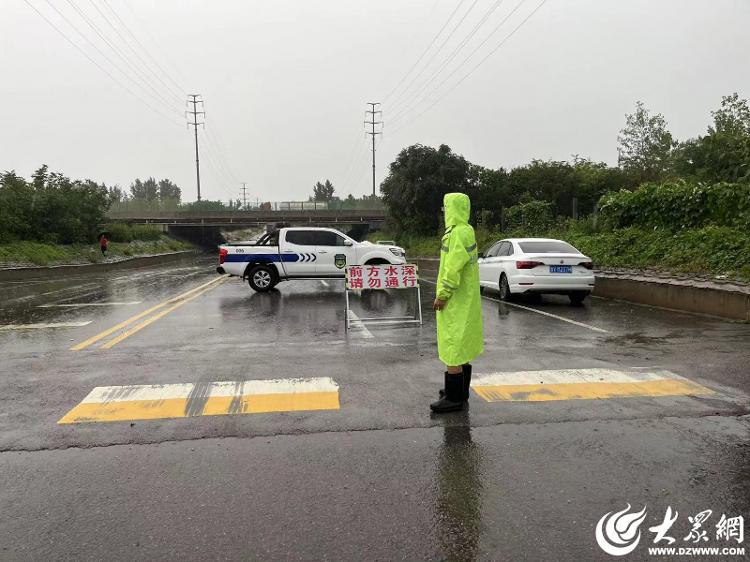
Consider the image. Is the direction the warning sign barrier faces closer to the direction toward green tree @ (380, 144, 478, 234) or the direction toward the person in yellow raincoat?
the person in yellow raincoat

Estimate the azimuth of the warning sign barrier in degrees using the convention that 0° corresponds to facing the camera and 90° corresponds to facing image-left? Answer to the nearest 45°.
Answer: approximately 0°

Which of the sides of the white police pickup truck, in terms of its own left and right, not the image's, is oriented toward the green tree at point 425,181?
left

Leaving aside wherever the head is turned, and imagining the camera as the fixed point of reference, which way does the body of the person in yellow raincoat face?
to the viewer's left

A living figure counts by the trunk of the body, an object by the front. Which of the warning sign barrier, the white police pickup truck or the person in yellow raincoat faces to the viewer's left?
the person in yellow raincoat

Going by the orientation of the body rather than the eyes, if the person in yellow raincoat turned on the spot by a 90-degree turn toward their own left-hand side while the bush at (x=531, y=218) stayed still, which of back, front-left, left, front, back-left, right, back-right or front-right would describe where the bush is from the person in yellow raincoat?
back

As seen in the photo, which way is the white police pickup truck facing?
to the viewer's right

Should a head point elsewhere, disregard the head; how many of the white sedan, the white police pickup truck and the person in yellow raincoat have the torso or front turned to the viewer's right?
1

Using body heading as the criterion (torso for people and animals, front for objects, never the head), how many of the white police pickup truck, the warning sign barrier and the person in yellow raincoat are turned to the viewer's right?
1

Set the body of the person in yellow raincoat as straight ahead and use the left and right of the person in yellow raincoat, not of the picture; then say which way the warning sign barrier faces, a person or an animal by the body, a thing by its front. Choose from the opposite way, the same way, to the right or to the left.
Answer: to the left

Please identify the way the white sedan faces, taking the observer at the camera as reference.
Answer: facing away from the viewer and to the left of the viewer

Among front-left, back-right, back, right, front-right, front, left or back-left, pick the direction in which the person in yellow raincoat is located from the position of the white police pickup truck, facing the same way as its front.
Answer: right

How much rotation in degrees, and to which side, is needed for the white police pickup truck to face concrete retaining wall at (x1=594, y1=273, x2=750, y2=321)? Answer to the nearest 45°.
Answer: approximately 45° to its right

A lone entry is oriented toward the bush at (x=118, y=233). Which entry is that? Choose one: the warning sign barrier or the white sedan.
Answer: the white sedan

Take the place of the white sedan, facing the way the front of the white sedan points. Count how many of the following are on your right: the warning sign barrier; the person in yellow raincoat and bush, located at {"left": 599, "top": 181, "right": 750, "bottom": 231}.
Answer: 1
